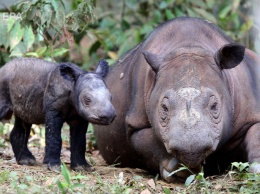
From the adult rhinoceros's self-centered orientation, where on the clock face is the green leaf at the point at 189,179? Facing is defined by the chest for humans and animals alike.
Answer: The green leaf is roughly at 12 o'clock from the adult rhinoceros.

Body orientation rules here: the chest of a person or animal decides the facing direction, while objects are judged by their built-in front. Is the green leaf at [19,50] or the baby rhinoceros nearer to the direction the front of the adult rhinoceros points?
the baby rhinoceros

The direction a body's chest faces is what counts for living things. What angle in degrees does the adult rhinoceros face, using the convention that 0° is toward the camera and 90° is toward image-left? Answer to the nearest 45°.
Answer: approximately 0°

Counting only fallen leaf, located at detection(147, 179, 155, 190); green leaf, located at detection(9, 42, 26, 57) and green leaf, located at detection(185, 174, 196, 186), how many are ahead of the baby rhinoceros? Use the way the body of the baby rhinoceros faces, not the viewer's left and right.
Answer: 2

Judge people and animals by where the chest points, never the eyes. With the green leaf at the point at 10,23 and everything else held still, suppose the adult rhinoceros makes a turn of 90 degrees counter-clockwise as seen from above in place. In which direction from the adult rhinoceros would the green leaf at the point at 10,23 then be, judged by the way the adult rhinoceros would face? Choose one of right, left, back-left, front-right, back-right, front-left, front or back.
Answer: back-left

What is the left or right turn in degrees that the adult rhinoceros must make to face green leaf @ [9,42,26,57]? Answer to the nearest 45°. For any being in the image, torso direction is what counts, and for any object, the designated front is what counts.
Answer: approximately 135° to its right

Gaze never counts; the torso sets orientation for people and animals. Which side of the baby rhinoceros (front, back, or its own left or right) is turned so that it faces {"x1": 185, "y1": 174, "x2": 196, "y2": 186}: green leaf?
front

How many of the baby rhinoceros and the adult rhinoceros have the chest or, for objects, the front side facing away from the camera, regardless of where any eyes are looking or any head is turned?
0

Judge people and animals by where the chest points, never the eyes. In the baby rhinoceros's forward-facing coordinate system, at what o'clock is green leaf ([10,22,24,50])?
The green leaf is roughly at 7 o'clock from the baby rhinoceros.

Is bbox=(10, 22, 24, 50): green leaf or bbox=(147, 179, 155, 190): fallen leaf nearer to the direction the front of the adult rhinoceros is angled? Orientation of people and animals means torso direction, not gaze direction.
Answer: the fallen leaf

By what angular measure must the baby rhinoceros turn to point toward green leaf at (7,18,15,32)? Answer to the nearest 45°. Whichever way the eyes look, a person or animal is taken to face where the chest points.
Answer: approximately 135° to its left

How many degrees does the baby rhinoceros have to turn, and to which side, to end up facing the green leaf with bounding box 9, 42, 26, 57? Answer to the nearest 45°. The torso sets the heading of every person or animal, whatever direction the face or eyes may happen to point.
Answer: approximately 135° to its left
